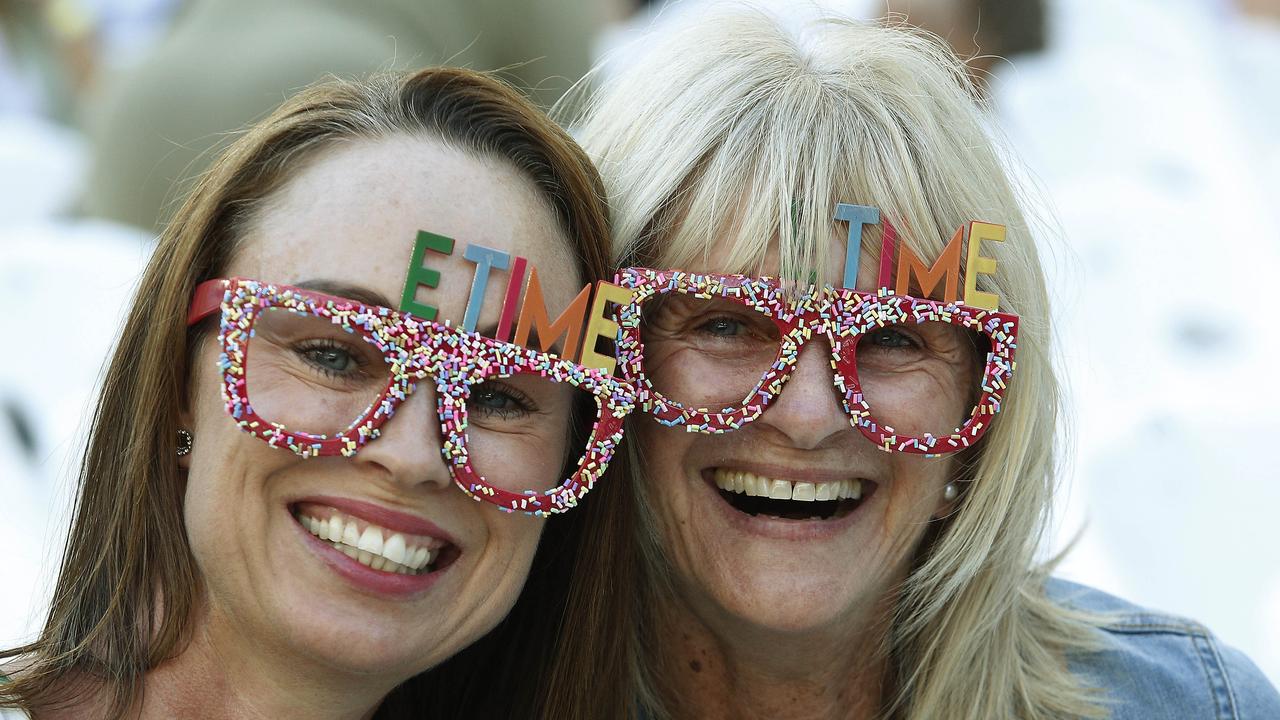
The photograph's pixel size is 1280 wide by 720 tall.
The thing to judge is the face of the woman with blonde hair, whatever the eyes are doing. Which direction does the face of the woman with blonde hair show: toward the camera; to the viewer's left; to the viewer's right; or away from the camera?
toward the camera

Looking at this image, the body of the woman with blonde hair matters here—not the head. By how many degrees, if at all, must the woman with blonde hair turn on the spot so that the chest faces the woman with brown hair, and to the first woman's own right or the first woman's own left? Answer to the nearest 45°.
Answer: approximately 45° to the first woman's own right

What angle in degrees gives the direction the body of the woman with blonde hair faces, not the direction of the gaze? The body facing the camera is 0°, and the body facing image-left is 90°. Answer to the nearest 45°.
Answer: approximately 0°

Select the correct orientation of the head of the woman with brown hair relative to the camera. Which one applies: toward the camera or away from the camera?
toward the camera
